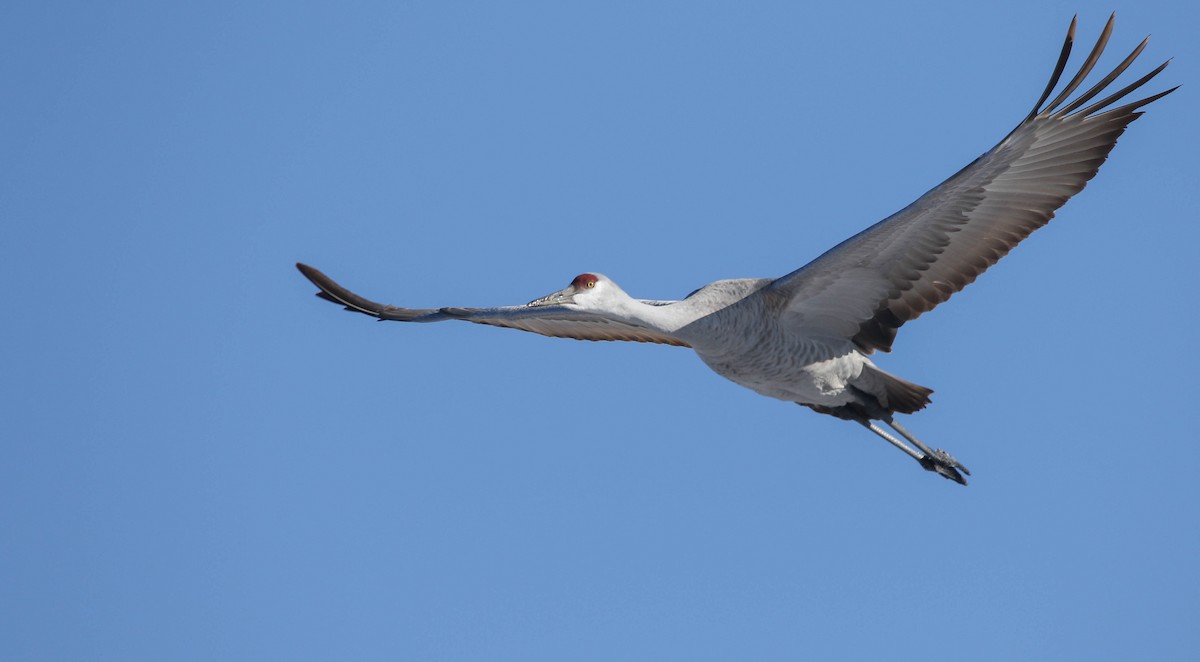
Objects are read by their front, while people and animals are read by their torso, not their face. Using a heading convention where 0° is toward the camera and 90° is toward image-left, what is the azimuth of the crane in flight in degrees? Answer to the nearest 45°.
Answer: approximately 45°
